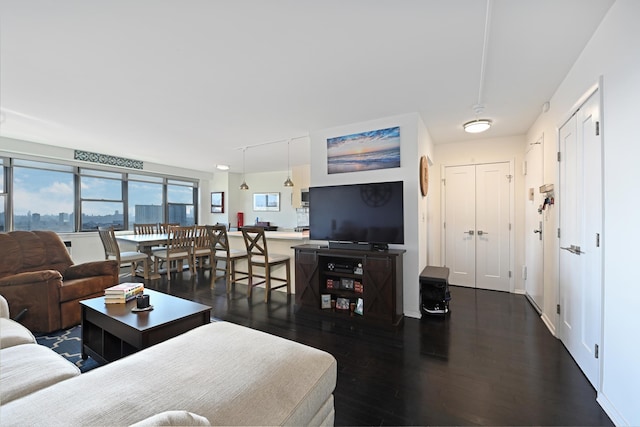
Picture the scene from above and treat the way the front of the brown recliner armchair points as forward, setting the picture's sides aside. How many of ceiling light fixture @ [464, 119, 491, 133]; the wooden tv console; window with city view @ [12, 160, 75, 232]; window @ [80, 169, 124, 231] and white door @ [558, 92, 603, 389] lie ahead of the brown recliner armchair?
3

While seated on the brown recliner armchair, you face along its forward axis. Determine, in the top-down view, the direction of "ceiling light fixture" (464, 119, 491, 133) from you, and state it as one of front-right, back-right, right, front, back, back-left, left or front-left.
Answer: front

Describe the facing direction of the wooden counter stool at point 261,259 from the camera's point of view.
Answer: facing away from the viewer and to the right of the viewer

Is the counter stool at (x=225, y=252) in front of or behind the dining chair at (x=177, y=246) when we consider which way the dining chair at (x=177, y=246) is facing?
behind

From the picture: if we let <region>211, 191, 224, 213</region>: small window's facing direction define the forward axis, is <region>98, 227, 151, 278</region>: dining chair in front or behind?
in front

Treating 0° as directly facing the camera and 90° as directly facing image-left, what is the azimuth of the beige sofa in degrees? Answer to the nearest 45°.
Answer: approximately 225°

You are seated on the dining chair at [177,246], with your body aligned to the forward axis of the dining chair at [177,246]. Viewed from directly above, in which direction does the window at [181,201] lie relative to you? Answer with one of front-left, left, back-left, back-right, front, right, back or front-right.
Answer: front-right

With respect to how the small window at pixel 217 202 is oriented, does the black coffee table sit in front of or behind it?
in front

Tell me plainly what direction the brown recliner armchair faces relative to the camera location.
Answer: facing the viewer and to the right of the viewer

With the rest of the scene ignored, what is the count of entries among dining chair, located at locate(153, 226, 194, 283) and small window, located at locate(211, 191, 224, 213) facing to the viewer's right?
0

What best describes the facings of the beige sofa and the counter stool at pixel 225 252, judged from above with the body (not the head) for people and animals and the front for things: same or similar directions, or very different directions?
same or similar directions

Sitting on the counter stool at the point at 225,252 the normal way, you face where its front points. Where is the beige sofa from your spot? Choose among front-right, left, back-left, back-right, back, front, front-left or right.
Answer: back-right

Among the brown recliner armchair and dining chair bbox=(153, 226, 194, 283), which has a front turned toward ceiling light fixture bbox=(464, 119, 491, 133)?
the brown recliner armchair

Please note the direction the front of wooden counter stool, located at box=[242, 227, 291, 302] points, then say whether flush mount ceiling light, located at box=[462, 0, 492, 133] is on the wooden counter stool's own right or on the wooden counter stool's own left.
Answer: on the wooden counter stool's own right

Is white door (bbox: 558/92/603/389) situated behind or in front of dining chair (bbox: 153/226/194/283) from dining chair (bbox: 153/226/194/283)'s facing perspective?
behind

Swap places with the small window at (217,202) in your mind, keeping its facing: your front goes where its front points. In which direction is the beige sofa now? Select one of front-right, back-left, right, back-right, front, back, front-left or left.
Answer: front-left
